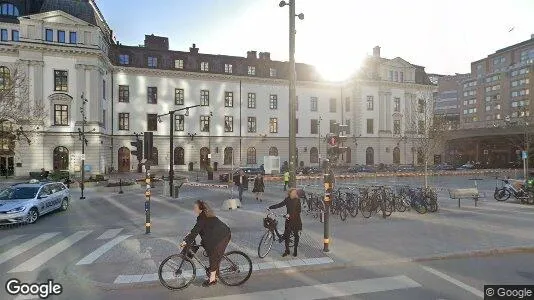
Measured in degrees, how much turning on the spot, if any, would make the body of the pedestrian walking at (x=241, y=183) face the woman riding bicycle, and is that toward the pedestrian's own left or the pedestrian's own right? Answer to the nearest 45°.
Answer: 0° — they already face them
